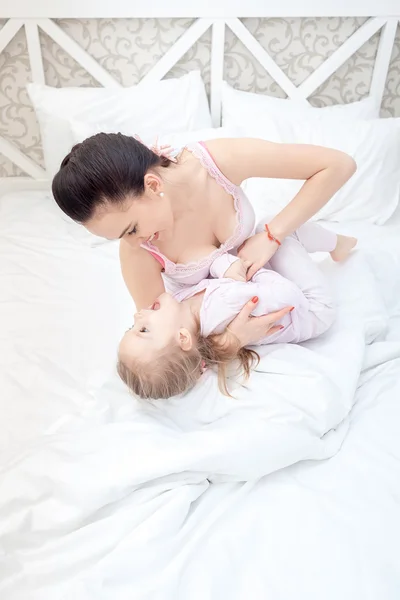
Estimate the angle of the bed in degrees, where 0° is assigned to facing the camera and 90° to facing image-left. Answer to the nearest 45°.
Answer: approximately 0°
